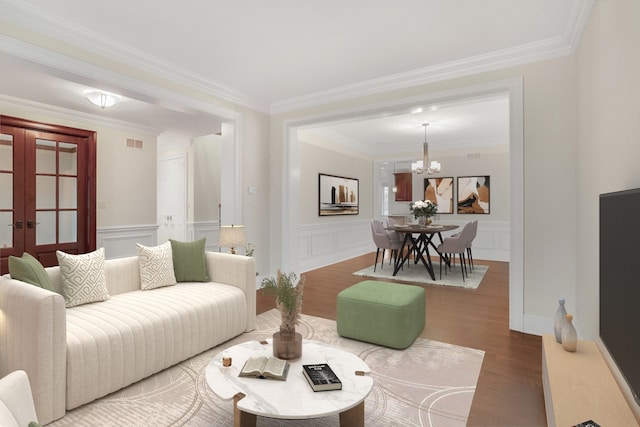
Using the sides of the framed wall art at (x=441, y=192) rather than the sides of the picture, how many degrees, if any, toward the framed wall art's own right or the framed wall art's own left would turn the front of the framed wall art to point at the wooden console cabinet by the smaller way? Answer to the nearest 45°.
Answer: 0° — it already faces it

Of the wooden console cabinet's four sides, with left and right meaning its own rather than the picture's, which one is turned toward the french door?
front

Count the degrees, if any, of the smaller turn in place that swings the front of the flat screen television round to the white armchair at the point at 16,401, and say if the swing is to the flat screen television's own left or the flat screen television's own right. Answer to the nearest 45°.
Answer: approximately 45° to the flat screen television's own left

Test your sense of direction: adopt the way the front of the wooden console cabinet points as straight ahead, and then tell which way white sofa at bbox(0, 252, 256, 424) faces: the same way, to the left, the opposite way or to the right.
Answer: the opposite way

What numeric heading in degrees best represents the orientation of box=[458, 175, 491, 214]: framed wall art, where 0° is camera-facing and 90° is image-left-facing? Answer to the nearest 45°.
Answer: approximately 0°

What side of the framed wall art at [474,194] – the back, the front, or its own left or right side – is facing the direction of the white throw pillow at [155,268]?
front

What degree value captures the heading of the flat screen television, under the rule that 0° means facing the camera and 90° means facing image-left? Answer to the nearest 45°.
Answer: approximately 90°

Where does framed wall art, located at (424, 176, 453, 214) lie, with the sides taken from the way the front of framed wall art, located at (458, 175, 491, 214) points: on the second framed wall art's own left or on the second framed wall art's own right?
on the second framed wall art's own right

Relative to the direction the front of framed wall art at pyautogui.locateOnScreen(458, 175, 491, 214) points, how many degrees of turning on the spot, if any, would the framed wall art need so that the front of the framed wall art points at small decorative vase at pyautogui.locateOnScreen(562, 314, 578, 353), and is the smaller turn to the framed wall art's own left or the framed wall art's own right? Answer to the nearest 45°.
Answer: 0° — it already faces it

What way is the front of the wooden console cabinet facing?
to the viewer's left

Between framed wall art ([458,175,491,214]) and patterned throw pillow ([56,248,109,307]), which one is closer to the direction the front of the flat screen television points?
the patterned throw pillow

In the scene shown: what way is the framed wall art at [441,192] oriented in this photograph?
toward the camera

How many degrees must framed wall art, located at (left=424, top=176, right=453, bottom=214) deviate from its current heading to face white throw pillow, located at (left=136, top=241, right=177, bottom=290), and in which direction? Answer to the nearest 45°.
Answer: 0° — it already faces it

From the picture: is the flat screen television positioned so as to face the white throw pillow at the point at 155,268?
yes

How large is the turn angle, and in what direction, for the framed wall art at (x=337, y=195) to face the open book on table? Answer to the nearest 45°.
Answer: approximately 45° to its right

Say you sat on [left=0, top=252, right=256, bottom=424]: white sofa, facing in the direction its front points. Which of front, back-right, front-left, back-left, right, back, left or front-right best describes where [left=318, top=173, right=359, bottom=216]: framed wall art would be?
left

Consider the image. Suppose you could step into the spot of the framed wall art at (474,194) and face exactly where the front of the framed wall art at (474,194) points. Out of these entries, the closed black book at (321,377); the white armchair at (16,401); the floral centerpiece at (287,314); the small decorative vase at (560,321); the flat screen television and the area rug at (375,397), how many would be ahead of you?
6
